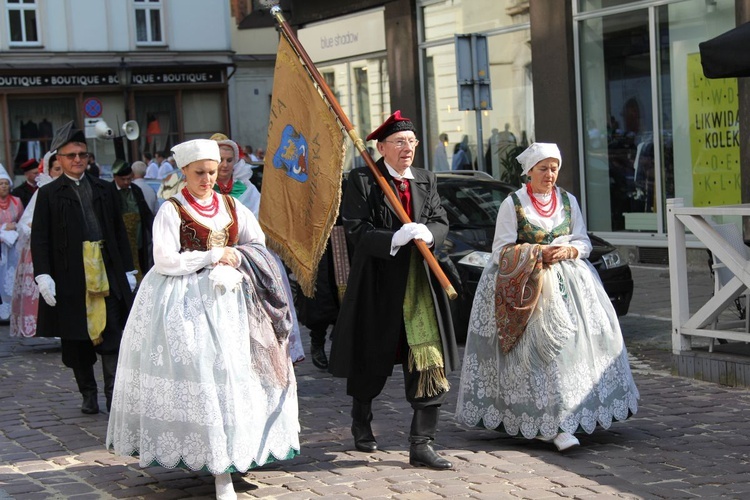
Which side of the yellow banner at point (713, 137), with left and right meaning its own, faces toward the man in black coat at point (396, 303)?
front

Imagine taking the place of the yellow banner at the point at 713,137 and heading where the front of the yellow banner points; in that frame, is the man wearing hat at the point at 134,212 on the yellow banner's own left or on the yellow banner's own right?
on the yellow banner's own right

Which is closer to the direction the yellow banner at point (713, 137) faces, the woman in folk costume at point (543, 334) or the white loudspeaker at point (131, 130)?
the woman in folk costume

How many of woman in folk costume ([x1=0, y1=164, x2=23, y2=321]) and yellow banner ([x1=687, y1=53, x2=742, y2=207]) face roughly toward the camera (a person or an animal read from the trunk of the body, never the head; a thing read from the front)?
2

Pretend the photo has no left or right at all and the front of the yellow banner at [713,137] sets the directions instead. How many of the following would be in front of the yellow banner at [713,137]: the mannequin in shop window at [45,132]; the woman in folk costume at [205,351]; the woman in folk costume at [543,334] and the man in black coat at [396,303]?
3

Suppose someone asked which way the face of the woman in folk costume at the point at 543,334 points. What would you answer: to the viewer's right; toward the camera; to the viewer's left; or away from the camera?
toward the camera

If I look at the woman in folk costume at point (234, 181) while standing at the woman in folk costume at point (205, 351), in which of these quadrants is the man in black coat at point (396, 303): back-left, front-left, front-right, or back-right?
front-right

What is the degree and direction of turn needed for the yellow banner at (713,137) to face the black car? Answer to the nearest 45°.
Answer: approximately 45° to its right

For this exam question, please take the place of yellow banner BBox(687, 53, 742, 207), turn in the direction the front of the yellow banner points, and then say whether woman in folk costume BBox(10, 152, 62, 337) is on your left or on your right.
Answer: on your right

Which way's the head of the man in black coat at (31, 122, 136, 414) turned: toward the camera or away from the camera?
toward the camera

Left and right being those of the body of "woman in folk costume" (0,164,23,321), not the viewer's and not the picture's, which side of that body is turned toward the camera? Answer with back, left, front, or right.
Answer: front

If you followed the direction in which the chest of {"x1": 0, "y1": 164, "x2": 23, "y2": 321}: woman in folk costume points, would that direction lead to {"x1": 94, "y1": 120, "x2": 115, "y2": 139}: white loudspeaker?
no

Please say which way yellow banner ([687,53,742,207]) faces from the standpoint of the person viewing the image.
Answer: facing the viewer

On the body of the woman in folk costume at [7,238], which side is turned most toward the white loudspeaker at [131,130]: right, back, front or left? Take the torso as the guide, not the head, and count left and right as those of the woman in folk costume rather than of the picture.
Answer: back

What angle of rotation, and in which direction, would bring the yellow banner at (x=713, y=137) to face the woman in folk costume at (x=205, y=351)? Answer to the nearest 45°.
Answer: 0° — it already faces them

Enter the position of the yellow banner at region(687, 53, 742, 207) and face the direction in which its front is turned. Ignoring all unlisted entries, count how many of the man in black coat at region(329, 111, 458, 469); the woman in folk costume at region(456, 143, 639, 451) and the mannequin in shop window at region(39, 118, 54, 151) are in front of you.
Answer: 2
